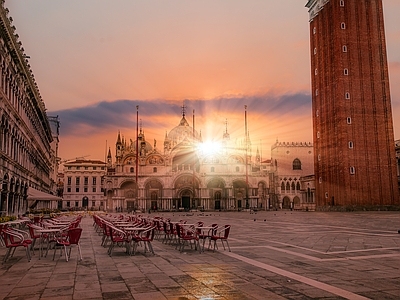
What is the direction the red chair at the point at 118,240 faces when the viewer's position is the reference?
facing away from the viewer and to the right of the viewer

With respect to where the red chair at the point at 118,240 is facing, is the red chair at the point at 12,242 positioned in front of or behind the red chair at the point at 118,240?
behind

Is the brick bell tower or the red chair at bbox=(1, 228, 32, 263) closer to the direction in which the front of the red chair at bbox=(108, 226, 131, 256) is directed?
the brick bell tower

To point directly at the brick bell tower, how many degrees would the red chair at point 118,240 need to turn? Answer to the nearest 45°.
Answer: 0° — it already faces it

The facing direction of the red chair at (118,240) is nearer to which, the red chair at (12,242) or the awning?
the awning

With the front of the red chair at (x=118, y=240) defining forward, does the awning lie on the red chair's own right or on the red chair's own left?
on the red chair's own left
